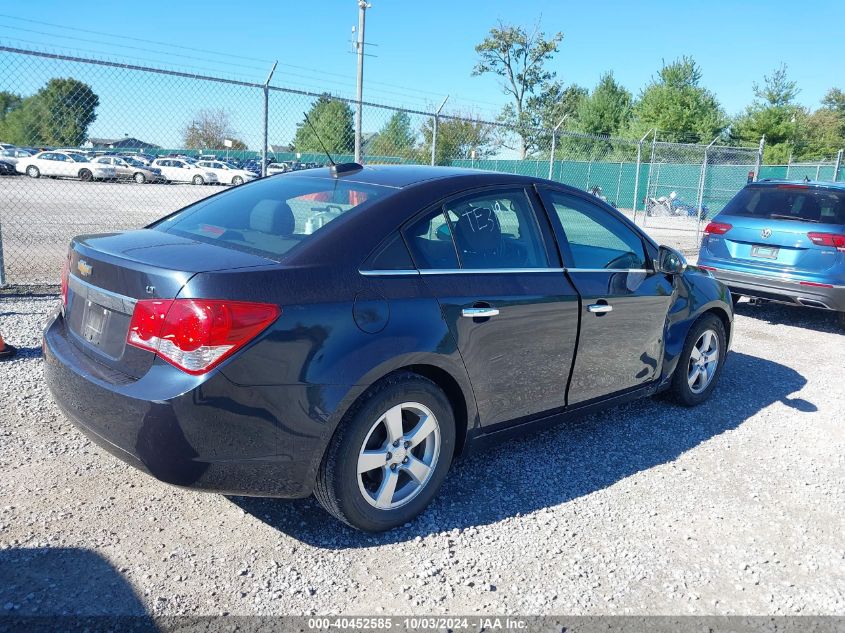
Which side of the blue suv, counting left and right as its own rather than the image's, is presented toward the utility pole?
left

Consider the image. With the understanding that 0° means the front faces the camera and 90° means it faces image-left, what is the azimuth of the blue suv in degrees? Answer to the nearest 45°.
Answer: approximately 225°

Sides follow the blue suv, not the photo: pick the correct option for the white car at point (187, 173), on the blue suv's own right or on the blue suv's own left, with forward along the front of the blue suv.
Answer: on the blue suv's own left

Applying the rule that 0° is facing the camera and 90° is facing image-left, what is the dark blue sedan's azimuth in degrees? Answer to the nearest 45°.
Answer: approximately 225°

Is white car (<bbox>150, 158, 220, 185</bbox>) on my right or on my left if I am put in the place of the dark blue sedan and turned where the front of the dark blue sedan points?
on my left

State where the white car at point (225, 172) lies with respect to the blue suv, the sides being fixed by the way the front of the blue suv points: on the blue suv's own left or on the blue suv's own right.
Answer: on the blue suv's own left

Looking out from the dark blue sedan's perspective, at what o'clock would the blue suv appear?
The blue suv is roughly at 12 o'clock from the dark blue sedan.

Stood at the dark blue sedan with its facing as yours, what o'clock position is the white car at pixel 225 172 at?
The white car is roughly at 10 o'clock from the dark blue sedan.
